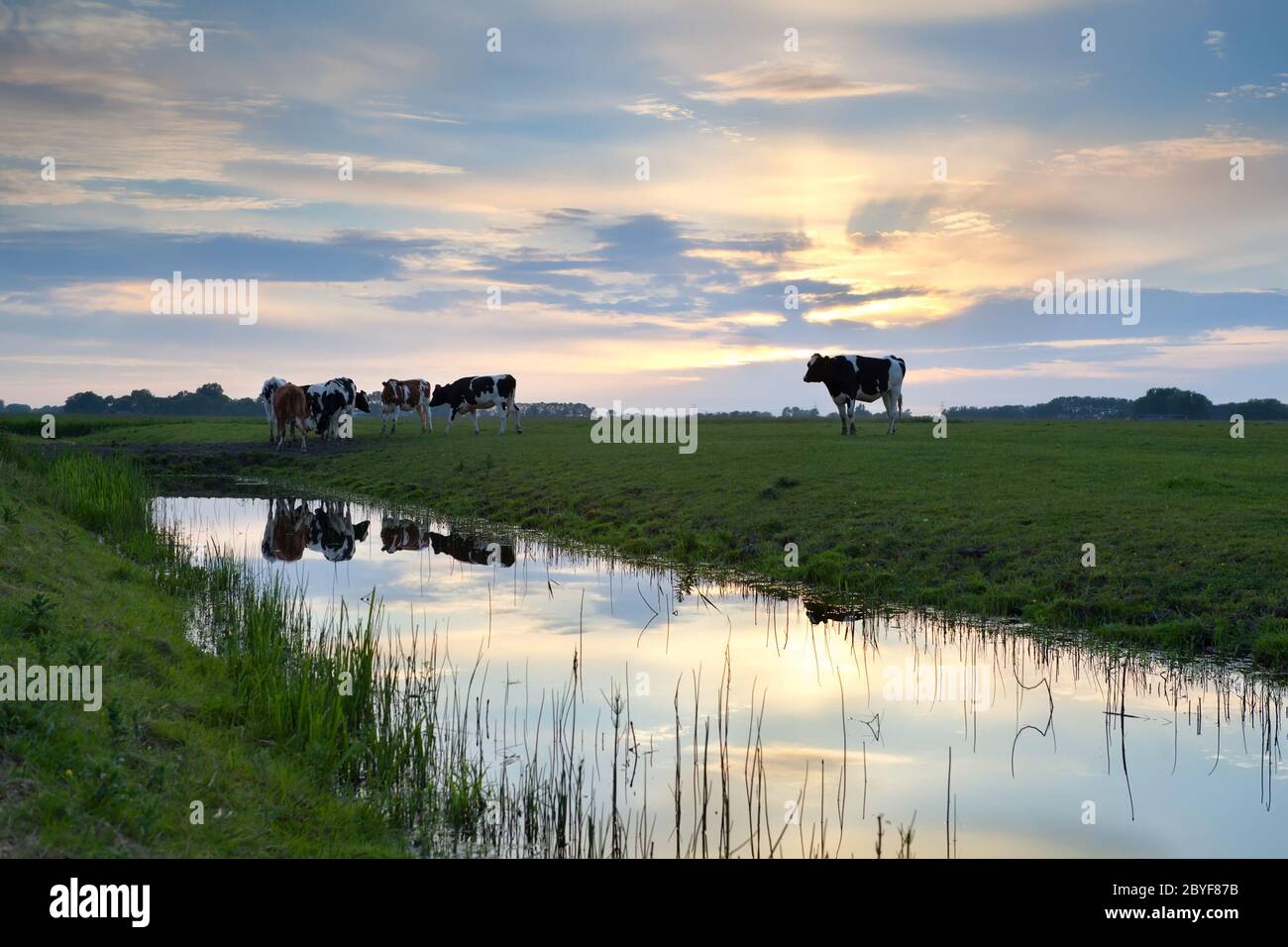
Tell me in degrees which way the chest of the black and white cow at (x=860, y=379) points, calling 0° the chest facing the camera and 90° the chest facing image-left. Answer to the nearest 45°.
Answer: approximately 90°
